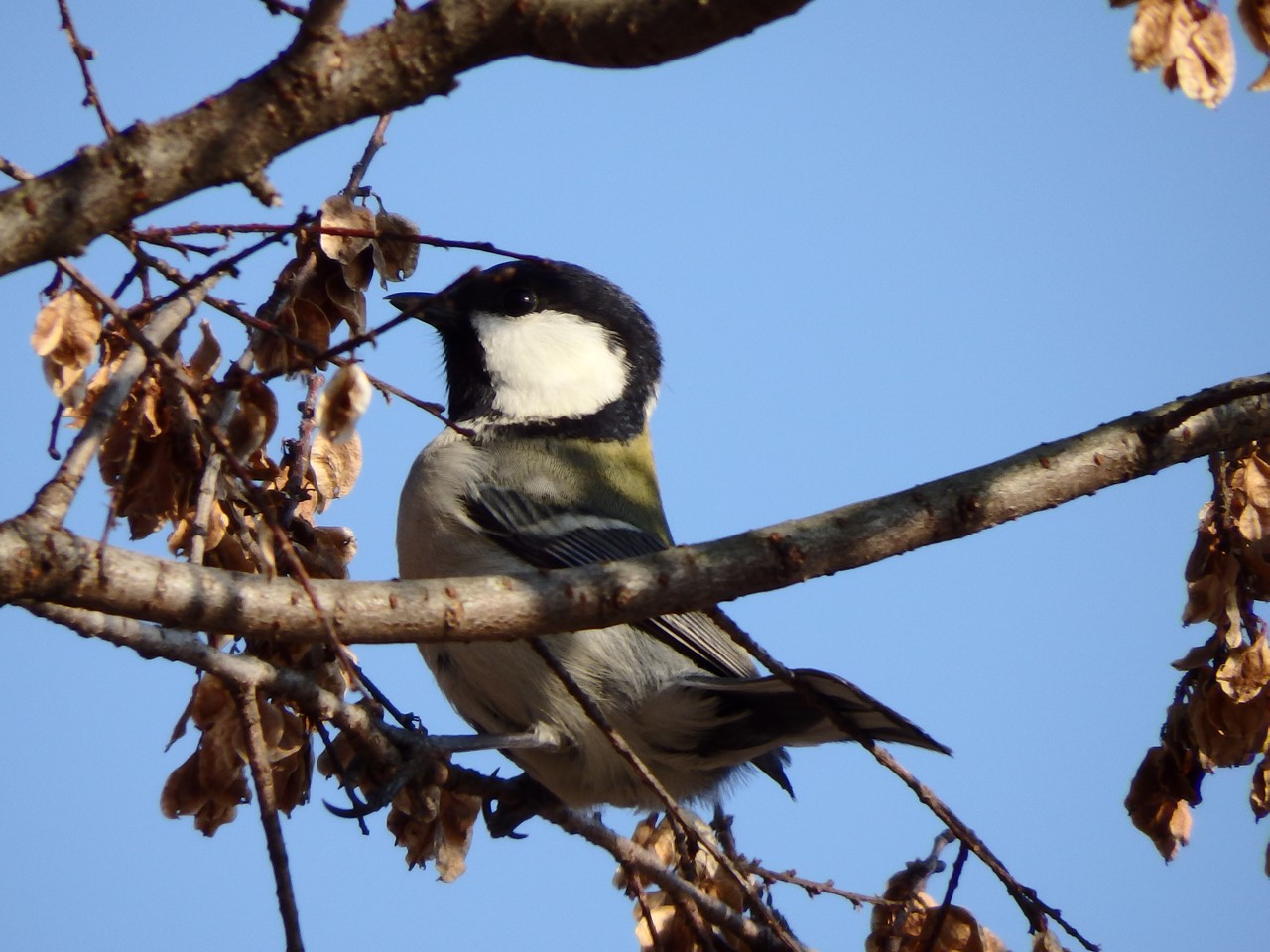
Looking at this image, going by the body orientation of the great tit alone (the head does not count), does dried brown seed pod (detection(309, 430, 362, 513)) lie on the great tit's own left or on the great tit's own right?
on the great tit's own left

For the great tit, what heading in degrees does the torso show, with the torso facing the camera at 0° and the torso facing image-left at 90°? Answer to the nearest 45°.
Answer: approximately 90°
